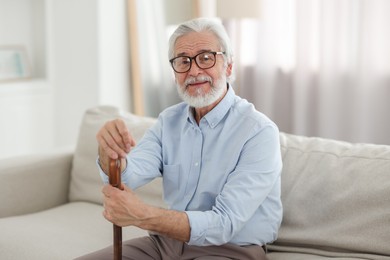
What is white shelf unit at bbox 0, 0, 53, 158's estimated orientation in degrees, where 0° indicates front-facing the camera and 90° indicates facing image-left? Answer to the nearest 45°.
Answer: approximately 315°

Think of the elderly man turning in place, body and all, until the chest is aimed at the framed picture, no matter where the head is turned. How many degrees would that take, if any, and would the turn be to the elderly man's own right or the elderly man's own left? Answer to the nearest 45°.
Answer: approximately 90° to the elderly man's own right

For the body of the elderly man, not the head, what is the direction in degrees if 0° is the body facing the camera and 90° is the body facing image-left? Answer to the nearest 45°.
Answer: approximately 45°

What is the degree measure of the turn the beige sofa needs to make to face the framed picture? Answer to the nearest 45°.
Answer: approximately 90° to its right
